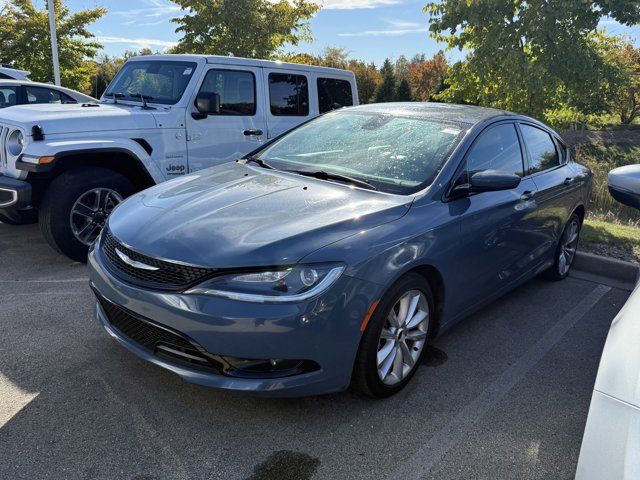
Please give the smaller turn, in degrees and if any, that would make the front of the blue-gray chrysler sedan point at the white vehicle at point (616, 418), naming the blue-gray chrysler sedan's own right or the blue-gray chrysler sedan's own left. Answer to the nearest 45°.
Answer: approximately 90° to the blue-gray chrysler sedan's own left

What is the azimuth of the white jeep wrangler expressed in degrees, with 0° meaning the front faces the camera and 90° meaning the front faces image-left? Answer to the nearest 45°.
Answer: approximately 45°

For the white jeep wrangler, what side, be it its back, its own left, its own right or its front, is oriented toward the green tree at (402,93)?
back

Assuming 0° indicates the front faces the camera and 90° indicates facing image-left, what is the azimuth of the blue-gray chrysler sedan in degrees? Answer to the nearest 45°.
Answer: approximately 45°

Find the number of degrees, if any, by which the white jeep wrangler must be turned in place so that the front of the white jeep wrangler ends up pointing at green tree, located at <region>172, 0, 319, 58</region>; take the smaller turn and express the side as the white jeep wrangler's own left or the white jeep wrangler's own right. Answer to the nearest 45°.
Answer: approximately 135° to the white jeep wrangler's own right

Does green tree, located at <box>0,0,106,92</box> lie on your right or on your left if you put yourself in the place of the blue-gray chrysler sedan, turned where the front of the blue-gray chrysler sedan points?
on your right

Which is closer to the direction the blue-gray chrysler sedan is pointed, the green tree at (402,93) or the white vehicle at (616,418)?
the white vehicle

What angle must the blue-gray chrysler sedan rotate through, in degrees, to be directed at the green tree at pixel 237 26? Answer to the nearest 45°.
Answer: approximately 135° to its right

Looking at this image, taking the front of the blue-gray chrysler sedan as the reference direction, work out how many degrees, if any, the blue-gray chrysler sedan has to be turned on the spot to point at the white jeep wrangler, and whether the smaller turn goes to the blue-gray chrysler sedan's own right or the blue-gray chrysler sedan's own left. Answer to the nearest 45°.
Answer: approximately 90° to the blue-gray chrysler sedan's own right
